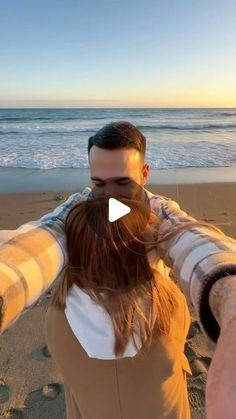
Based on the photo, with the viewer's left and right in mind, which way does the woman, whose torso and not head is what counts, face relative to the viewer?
facing away from the viewer

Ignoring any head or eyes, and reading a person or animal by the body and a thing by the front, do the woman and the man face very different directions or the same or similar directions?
very different directions
